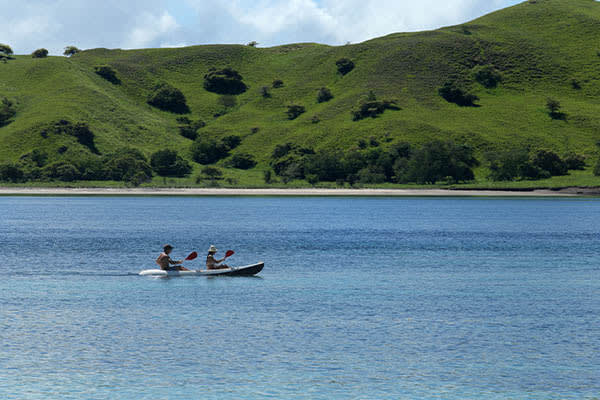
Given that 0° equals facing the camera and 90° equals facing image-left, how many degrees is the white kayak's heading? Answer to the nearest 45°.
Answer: approximately 270°

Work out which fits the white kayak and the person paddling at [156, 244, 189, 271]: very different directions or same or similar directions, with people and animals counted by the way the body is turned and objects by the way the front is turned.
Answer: same or similar directions

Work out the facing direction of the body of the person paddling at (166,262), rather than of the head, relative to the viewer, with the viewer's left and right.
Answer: facing to the right of the viewer

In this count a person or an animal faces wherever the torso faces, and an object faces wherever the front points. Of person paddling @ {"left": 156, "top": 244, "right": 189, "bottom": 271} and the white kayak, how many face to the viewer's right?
2
